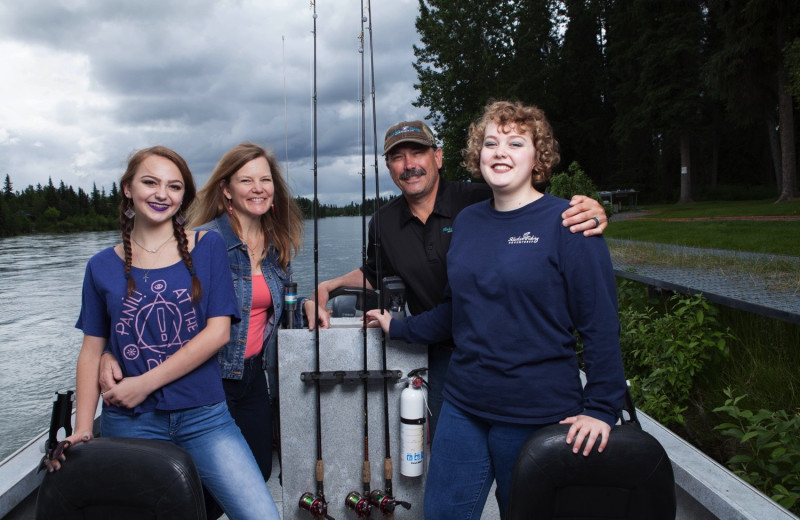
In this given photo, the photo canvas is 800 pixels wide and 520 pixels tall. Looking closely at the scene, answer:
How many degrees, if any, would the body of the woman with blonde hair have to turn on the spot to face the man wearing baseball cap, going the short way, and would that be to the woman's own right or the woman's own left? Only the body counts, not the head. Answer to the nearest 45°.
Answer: approximately 45° to the woman's own left

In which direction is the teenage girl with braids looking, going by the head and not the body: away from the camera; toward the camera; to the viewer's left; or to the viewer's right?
toward the camera

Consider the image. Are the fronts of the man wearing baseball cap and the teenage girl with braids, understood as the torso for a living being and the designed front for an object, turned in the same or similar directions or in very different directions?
same or similar directions

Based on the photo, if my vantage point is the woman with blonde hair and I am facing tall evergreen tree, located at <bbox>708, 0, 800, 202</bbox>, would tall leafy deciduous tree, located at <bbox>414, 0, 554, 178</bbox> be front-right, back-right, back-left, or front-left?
front-left

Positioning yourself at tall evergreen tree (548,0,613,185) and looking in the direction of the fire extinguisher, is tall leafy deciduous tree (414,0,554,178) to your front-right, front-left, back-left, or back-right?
front-right

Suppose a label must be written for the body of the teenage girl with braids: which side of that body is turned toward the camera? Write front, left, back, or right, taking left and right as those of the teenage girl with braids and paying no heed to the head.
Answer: front

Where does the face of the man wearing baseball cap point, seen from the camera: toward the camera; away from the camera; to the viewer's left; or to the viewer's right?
toward the camera

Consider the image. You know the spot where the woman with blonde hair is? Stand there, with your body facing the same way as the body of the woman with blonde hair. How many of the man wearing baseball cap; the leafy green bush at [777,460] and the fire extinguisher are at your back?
0

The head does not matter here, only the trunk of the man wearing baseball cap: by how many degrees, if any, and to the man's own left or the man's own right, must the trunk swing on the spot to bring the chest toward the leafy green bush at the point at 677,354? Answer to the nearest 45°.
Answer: approximately 135° to the man's own left

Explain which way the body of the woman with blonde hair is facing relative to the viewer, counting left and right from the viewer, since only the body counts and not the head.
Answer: facing the viewer and to the right of the viewer

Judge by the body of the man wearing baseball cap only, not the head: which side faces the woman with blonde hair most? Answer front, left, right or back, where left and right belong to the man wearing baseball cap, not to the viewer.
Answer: right

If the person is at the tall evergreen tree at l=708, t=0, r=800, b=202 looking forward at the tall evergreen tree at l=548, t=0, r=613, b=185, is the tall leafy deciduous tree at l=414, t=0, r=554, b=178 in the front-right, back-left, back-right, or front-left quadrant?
front-left

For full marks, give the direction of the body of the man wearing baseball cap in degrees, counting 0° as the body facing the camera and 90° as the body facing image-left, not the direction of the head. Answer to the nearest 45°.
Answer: approximately 0°
